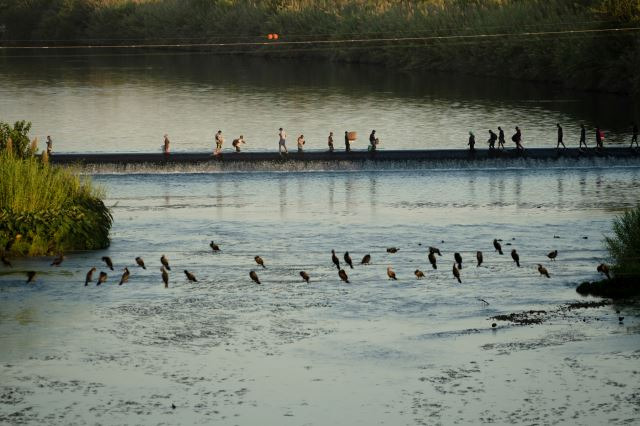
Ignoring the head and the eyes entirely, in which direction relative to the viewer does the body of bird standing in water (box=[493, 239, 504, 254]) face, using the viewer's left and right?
facing to the left of the viewer

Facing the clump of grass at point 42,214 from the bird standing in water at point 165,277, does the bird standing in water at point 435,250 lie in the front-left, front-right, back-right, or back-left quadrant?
back-right
